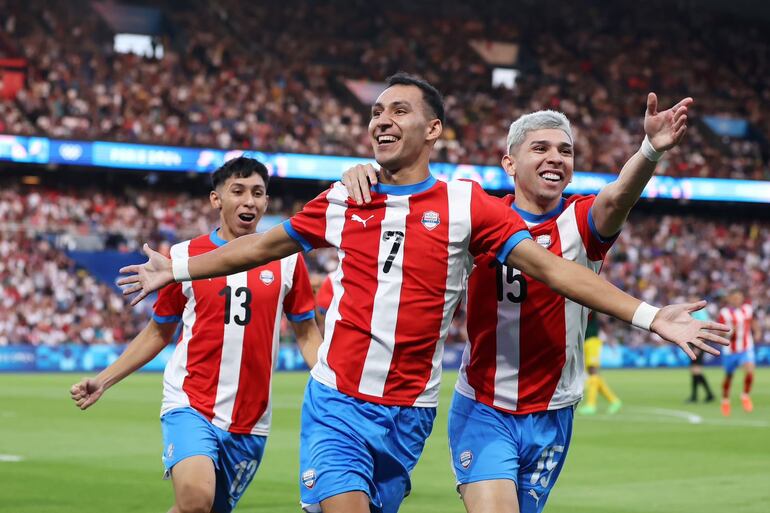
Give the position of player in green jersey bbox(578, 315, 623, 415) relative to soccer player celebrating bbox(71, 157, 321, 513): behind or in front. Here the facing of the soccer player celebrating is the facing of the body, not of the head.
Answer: behind

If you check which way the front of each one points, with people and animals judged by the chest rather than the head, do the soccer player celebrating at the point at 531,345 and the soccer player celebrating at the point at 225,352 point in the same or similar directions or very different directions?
same or similar directions

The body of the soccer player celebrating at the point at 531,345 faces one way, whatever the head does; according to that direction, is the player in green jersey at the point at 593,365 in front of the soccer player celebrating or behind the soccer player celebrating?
behind

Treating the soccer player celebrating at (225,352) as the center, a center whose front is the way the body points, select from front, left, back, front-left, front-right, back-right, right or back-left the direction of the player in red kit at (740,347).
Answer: back-left

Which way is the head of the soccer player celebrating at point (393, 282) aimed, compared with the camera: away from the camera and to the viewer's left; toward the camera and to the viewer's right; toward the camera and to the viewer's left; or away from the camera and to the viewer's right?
toward the camera and to the viewer's left

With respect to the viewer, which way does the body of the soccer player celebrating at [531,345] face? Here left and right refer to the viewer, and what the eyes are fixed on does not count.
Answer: facing the viewer

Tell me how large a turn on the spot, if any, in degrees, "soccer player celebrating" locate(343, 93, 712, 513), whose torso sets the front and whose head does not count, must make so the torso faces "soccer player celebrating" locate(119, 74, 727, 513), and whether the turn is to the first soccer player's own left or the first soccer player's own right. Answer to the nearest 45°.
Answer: approximately 45° to the first soccer player's own right

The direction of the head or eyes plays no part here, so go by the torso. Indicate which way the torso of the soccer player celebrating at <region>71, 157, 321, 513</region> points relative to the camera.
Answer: toward the camera

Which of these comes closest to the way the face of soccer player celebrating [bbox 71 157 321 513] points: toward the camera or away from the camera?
toward the camera

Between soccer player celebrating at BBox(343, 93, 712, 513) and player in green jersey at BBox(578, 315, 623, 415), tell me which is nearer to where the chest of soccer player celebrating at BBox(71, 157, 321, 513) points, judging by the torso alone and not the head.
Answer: the soccer player celebrating
